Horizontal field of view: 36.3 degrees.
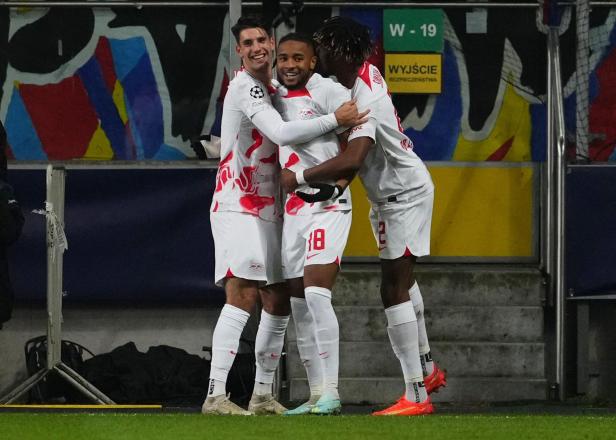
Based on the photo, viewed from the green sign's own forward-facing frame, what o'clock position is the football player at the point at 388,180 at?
The football player is roughly at 12 o'clock from the green sign.

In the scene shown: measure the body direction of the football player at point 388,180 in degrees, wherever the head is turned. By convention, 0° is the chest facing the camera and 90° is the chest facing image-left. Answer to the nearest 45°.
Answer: approximately 90°

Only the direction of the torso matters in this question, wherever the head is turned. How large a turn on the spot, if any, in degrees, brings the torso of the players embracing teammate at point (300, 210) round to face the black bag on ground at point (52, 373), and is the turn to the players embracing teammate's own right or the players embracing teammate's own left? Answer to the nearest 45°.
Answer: approximately 135° to the players embracing teammate's own right
